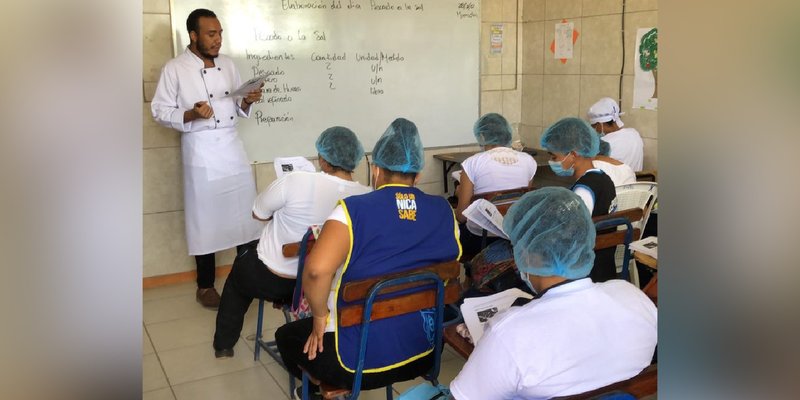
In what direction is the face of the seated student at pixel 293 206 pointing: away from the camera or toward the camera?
away from the camera

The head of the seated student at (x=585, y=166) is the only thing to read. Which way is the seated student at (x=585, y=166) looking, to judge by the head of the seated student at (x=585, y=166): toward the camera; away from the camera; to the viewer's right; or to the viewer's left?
to the viewer's left

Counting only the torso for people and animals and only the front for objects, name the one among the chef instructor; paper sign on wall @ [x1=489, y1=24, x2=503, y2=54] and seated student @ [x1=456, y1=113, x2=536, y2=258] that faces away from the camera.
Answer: the seated student

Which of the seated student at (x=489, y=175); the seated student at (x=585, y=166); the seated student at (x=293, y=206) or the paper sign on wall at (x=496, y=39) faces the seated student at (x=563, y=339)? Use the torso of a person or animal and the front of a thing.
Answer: the paper sign on wall

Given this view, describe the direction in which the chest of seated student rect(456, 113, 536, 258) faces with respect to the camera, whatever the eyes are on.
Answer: away from the camera

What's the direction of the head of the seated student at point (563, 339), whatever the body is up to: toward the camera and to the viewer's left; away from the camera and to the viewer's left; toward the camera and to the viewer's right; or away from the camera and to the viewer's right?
away from the camera and to the viewer's left

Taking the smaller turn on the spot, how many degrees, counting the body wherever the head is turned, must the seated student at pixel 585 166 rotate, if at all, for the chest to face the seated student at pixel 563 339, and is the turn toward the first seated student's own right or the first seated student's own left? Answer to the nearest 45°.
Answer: approximately 135° to the first seated student's own left

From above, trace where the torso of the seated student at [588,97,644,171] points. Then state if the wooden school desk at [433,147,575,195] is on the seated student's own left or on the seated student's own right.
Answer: on the seated student's own left

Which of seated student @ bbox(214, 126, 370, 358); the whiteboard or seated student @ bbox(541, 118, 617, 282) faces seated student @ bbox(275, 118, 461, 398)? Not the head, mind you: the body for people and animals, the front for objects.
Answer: the whiteboard

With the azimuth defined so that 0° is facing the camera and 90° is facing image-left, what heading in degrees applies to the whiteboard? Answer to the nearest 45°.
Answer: approximately 0°

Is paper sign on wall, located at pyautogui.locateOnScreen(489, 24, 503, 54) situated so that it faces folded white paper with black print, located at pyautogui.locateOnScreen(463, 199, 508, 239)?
yes

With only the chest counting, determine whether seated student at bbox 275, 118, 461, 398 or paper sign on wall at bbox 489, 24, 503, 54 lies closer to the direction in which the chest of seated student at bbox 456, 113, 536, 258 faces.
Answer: the paper sign on wall

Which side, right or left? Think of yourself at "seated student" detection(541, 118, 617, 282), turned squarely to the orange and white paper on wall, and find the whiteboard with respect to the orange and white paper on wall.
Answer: left

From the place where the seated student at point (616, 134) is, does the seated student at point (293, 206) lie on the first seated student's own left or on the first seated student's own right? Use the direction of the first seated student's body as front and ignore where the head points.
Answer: on the first seated student's own left

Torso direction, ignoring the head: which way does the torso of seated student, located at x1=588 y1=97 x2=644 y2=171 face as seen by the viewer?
to the viewer's left
